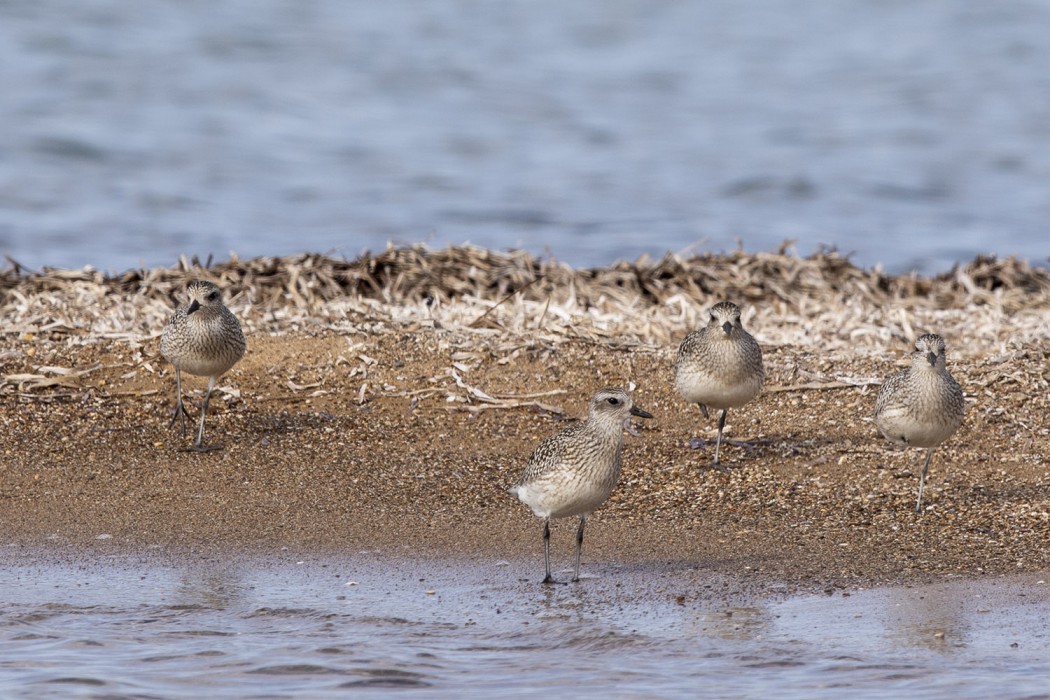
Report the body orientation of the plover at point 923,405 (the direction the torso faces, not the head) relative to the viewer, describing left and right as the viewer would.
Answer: facing the viewer

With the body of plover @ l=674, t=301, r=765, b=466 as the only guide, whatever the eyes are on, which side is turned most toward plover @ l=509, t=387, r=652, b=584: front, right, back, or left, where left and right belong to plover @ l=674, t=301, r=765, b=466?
front

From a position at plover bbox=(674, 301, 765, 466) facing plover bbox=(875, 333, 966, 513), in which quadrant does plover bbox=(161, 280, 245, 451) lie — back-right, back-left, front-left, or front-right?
back-right

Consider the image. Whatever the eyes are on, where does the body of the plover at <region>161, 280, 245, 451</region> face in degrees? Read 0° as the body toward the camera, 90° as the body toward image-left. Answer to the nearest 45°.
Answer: approximately 0°

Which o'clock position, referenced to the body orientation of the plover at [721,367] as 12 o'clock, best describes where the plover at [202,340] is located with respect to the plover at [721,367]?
the plover at [202,340] is roughly at 3 o'clock from the plover at [721,367].

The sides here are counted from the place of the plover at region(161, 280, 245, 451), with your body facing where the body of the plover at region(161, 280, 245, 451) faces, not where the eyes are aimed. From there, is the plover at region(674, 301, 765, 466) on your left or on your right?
on your left

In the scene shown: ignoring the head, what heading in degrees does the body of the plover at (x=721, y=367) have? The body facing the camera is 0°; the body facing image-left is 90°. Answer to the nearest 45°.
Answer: approximately 0°

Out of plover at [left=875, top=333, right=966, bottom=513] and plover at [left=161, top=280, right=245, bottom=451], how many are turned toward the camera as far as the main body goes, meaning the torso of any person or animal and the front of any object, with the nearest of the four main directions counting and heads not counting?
2

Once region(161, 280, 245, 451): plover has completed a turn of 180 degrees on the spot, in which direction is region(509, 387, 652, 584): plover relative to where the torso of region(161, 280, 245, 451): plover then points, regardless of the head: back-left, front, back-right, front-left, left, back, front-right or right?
back-right

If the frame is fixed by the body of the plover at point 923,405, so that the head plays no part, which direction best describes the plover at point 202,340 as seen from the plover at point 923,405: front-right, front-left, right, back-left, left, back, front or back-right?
right
